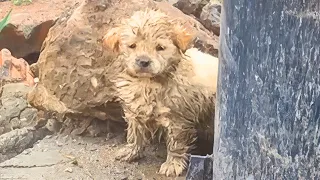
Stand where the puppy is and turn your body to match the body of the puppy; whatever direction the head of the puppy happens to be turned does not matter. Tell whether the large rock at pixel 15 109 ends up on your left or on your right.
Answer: on your right

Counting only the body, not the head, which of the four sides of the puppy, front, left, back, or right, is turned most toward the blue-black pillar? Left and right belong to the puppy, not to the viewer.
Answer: left

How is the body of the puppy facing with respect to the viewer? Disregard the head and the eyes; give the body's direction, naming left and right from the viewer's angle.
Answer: facing the viewer and to the left of the viewer
